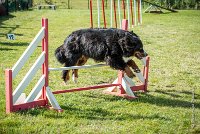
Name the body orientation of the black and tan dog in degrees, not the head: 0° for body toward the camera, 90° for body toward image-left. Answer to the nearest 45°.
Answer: approximately 270°
